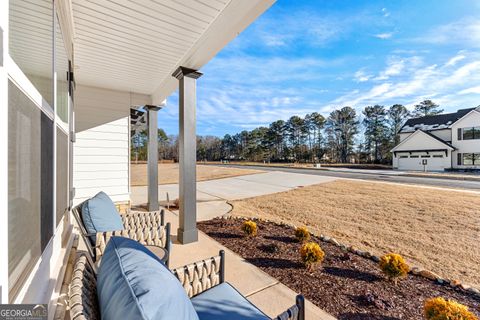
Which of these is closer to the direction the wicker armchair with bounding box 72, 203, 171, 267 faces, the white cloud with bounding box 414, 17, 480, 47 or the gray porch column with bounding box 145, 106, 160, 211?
the white cloud

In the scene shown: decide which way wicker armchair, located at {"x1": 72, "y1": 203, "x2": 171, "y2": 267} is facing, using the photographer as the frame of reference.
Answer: facing to the right of the viewer

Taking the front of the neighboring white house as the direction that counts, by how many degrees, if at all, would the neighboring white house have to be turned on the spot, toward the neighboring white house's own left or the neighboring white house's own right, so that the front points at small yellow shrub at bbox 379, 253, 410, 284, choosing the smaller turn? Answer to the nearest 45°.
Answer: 0° — it already faces it

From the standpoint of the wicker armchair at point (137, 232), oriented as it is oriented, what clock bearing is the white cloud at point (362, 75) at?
The white cloud is roughly at 11 o'clock from the wicker armchair.

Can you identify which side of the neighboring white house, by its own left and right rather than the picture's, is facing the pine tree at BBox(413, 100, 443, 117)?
back

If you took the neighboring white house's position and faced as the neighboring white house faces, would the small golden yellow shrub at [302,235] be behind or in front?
in front

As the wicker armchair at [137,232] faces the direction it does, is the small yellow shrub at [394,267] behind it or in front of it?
in front

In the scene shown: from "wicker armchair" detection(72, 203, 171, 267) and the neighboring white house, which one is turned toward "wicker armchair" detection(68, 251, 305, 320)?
the neighboring white house

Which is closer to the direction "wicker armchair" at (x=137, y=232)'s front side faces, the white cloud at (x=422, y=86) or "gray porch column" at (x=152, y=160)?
the white cloud

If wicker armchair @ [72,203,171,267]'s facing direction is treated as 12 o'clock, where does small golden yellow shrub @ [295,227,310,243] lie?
The small golden yellow shrub is roughly at 12 o'clock from the wicker armchair.

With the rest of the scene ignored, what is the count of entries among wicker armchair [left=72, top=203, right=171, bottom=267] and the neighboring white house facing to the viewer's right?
1

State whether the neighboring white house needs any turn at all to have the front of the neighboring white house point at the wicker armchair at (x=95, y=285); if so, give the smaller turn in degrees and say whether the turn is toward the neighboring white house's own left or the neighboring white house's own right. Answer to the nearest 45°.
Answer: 0° — it already faces it

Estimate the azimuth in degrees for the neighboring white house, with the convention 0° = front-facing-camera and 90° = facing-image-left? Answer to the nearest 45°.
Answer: approximately 0°
